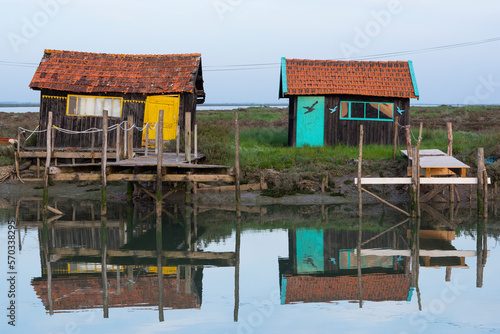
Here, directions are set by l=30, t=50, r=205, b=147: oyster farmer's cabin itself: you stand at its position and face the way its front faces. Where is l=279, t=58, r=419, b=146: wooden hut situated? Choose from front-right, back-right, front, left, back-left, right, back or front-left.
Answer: left

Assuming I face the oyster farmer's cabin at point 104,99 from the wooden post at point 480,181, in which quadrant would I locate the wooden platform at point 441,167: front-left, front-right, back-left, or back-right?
front-right

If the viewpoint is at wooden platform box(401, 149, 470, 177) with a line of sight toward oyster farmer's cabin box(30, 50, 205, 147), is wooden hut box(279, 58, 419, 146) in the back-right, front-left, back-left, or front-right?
front-right

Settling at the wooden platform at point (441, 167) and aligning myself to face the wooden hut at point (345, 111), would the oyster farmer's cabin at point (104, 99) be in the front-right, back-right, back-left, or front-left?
front-left

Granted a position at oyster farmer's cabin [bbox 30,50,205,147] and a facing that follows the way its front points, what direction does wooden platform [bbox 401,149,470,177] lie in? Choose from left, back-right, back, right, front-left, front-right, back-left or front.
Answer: front-left

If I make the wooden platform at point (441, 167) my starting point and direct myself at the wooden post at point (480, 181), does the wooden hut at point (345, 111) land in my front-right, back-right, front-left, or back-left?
back-left

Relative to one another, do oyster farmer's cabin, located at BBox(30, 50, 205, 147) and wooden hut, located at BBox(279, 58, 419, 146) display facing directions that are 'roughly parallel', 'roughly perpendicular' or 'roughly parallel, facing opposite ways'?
roughly parallel

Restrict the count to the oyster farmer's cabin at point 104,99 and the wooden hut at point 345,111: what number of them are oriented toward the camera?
2

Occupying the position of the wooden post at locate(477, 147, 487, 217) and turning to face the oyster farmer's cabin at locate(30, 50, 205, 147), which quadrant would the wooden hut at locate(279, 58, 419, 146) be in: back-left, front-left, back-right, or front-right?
front-right

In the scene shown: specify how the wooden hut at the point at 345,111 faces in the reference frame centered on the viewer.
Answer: facing the viewer

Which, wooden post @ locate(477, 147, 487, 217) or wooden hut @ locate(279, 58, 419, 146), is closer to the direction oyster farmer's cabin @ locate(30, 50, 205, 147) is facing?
the wooden post

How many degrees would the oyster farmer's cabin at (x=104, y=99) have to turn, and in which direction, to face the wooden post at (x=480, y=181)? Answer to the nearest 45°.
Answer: approximately 45° to its left

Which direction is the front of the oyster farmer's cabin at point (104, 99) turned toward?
toward the camera

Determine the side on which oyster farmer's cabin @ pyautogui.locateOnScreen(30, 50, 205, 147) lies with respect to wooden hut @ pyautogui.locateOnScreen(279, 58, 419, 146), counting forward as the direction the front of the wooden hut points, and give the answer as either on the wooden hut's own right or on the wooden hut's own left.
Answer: on the wooden hut's own right
